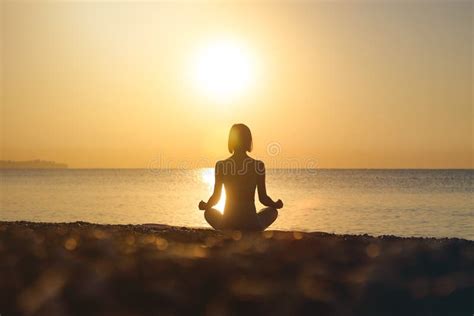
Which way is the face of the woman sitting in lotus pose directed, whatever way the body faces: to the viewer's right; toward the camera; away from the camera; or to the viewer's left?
away from the camera

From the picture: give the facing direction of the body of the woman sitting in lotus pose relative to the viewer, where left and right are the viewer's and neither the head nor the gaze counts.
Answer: facing away from the viewer
